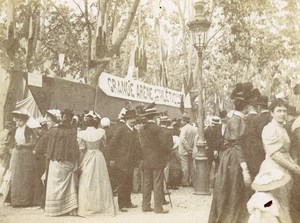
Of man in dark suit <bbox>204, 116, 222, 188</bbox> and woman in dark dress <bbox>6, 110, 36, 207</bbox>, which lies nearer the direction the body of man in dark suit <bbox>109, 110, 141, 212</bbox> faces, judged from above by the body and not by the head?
the man in dark suit

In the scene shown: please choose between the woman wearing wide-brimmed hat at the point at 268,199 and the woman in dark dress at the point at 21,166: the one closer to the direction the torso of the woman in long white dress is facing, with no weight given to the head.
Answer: the woman in dark dress

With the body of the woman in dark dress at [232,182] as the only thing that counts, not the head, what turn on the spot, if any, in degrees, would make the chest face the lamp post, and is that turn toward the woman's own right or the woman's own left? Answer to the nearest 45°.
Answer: approximately 45° to the woman's own left

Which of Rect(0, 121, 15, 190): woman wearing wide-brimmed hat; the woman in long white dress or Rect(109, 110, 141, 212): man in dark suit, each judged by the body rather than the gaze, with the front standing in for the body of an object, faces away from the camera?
the woman in long white dress

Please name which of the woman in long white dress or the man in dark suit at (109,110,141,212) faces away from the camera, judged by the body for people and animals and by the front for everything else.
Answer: the woman in long white dress

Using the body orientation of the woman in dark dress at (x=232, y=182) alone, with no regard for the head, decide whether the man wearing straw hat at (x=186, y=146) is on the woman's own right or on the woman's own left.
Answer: on the woman's own left

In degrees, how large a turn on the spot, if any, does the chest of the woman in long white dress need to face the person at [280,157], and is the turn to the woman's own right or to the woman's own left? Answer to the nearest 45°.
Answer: approximately 135° to the woman's own right

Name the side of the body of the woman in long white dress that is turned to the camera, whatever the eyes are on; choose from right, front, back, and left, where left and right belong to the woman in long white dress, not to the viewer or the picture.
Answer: back

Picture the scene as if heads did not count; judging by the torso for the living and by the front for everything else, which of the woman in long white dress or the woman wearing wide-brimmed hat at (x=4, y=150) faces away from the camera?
the woman in long white dress

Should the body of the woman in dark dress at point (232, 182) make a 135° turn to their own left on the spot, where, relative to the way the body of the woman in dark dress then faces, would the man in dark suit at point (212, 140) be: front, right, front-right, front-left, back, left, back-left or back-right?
right

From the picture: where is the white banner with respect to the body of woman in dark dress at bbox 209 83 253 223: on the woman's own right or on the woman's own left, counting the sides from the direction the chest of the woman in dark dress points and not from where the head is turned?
on the woman's own left
